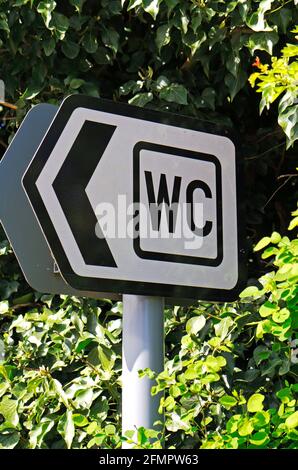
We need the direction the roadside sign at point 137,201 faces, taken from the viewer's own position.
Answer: facing the viewer and to the right of the viewer
